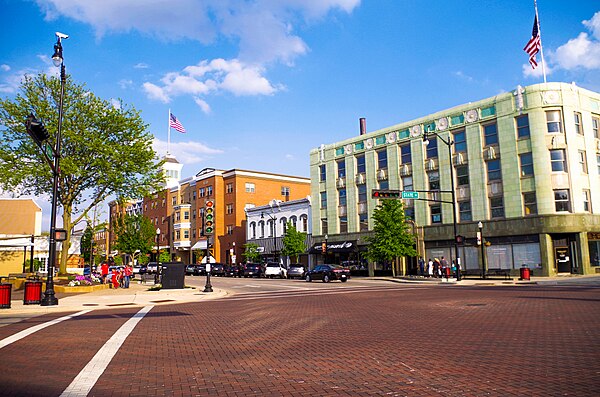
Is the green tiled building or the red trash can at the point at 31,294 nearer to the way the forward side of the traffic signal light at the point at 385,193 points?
the red trash can

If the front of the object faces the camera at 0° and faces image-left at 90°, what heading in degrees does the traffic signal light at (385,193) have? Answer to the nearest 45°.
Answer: approximately 0°

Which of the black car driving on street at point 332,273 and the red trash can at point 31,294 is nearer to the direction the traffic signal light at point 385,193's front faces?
the red trash can

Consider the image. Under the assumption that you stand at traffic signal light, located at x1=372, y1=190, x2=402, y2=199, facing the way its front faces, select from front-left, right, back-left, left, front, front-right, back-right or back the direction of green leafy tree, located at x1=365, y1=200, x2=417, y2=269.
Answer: back

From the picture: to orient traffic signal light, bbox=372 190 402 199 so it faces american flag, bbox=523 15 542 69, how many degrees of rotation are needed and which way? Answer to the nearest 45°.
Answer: approximately 90° to its left

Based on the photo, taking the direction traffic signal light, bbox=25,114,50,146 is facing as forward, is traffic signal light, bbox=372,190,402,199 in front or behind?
in front

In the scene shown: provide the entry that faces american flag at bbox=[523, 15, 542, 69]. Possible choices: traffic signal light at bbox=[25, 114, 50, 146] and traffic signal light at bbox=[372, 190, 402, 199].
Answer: traffic signal light at bbox=[25, 114, 50, 146]

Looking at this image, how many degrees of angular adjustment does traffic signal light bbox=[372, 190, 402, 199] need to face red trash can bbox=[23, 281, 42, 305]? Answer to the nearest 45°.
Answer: approximately 45° to its right
